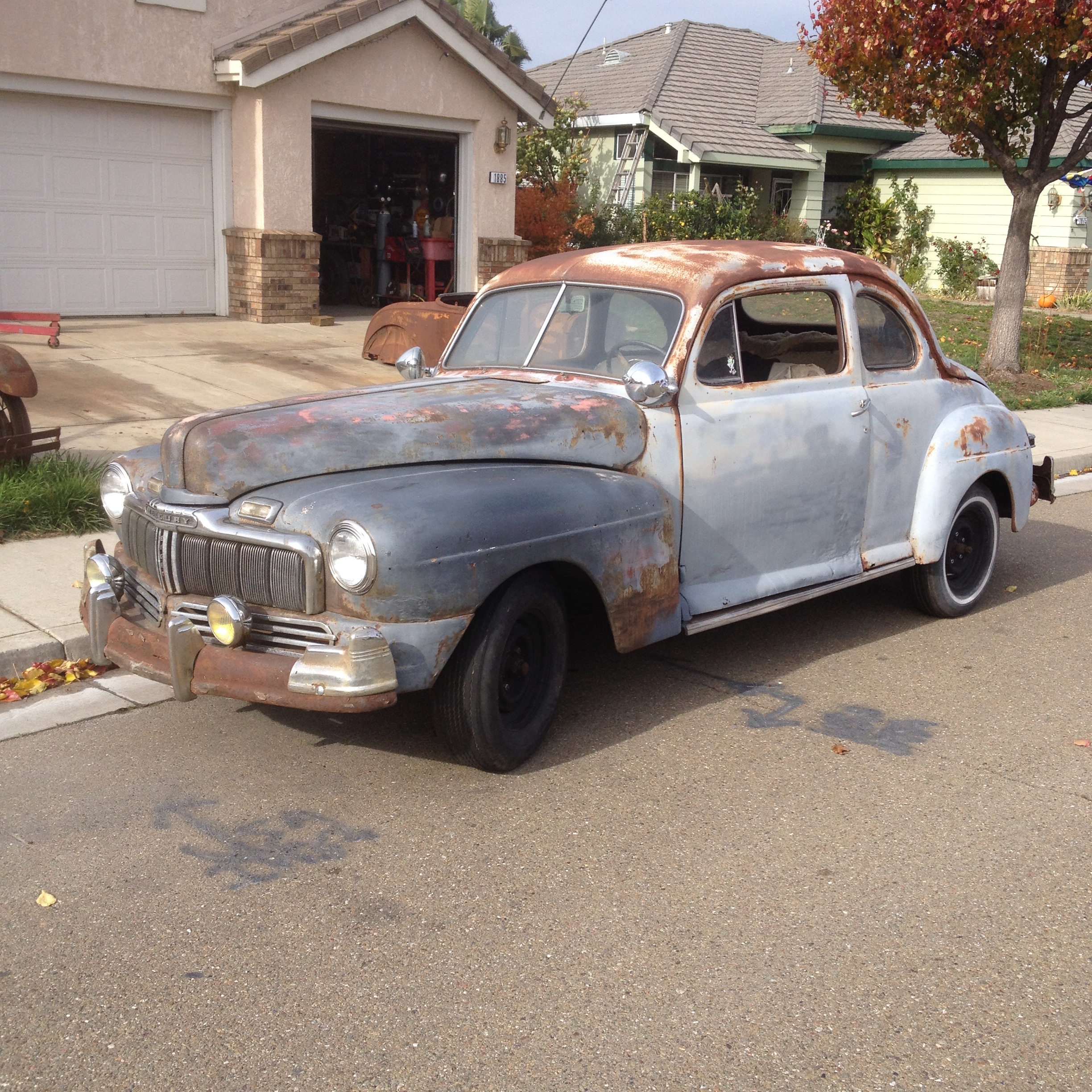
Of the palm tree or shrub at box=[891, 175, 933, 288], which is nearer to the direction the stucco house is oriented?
the shrub

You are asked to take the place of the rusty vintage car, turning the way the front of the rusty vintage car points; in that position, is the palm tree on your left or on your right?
on your right

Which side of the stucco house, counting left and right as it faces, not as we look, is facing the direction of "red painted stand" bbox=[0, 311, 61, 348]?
right

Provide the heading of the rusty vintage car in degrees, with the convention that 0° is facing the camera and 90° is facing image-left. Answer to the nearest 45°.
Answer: approximately 45°

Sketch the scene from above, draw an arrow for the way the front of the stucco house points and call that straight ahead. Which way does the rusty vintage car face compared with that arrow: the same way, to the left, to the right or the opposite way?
to the right

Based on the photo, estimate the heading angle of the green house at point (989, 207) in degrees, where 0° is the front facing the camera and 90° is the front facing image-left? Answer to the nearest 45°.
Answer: approximately 315°

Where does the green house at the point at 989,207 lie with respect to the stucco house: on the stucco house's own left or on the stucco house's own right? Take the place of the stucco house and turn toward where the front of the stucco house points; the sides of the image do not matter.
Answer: on the stucco house's own left

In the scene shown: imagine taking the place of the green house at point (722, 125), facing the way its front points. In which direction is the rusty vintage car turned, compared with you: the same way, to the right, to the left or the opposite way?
to the right

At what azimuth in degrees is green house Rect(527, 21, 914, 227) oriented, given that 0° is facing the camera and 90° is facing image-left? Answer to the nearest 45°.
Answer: approximately 315°

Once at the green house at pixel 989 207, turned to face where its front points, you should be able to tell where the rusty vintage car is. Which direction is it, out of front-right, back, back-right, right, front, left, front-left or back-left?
front-right

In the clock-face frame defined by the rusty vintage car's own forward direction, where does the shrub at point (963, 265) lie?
The shrub is roughly at 5 o'clock from the rusty vintage car.

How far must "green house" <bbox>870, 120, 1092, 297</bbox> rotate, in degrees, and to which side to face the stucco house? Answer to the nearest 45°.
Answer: approximately 90° to its right

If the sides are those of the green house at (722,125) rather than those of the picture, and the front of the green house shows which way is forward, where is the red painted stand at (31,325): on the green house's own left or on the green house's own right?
on the green house's own right
